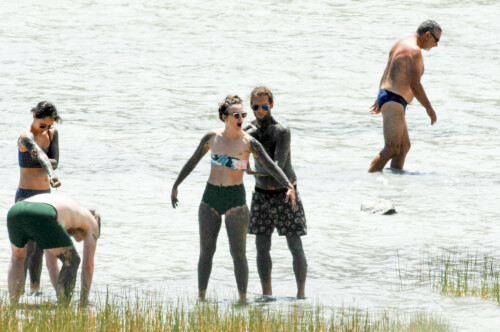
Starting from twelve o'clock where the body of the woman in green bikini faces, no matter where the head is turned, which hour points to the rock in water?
The rock in water is roughly at 7 o'clock from the woman in green bikini.

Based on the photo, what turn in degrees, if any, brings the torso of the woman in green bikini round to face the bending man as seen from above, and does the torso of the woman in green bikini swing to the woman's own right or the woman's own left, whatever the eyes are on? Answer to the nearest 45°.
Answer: approximately 90° to the woman's own right

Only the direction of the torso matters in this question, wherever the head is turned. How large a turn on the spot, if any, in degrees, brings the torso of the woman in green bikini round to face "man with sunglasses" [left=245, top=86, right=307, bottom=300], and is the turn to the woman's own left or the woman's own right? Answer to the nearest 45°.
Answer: approximately 135° to the woman's own left

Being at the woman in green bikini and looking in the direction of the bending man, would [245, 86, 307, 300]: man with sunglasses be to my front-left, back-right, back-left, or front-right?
back-right

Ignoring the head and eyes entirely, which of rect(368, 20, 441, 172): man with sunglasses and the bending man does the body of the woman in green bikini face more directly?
the bending man

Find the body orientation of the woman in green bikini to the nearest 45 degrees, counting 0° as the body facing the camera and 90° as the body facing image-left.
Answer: approximately 0°
